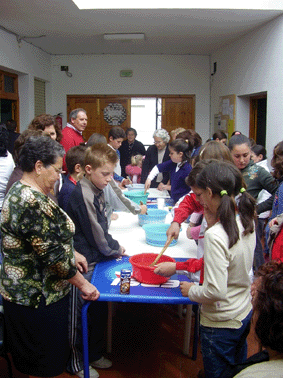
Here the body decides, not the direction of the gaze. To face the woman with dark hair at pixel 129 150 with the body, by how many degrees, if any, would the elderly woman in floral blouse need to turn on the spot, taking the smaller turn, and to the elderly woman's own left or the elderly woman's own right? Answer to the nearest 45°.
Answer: approximately 90° to the elderly woman's own left

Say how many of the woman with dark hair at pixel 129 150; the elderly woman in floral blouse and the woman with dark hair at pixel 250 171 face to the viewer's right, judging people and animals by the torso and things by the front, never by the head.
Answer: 1

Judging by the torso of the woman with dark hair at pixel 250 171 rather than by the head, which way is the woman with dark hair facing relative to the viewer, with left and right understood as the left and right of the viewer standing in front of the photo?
facing the viewer and to the left of the viewer

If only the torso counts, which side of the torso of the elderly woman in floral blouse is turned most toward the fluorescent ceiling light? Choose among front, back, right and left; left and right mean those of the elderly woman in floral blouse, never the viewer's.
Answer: left

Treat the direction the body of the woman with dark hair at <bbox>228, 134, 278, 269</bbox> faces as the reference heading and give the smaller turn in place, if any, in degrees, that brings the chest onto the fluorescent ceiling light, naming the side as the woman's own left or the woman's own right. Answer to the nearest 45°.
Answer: approximately 90° to the woman's own right

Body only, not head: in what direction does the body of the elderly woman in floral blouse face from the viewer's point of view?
to the viewer's right

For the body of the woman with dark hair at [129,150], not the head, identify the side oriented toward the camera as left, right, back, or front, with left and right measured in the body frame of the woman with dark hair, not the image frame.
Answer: front

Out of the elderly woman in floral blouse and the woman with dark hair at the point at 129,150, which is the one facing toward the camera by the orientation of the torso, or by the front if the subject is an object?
the woman with dark hair

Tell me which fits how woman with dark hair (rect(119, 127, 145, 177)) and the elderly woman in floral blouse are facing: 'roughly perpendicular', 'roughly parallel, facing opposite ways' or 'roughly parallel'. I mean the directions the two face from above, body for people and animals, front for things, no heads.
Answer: roughly perpendicular

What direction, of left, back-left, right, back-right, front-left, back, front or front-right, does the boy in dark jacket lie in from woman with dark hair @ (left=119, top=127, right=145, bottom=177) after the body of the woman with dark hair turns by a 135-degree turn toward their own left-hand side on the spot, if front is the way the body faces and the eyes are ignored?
back-right

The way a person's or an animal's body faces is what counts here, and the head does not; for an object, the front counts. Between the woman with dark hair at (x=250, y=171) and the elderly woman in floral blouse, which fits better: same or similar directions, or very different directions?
very different directions

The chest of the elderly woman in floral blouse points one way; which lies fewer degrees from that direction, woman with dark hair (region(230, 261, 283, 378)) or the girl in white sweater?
the girl in white sweater

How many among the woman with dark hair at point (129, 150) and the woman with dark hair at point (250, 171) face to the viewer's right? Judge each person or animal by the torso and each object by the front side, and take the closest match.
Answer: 0

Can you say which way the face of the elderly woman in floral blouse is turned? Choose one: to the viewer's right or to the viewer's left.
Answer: to the viewer's right
